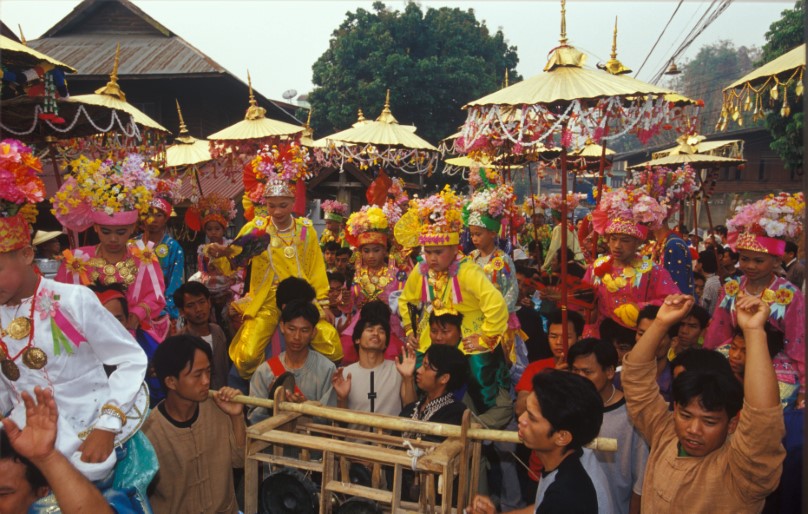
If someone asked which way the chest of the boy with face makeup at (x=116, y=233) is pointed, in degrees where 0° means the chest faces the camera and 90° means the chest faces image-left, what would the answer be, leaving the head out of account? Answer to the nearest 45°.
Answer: approximately 0°

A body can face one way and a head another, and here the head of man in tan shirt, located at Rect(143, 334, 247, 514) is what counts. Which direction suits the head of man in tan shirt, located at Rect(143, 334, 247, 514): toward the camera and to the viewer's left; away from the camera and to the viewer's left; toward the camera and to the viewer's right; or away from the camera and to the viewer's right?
toward the camera and to the viewer's right

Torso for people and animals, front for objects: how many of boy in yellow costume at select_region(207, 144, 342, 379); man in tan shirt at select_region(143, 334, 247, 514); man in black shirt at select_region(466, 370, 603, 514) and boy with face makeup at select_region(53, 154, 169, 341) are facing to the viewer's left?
1

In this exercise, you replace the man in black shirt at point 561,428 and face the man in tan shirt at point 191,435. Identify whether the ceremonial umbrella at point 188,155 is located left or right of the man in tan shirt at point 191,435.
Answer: right

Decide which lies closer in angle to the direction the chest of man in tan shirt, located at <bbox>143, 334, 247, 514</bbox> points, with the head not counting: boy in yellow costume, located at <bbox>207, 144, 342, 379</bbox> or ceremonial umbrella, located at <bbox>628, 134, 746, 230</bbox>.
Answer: the ceremonial umbrella

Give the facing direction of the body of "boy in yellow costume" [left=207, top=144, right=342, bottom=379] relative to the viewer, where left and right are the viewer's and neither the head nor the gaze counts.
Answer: facing the viewer

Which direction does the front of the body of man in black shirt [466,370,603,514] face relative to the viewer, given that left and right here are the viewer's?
facing to the left of the viewer

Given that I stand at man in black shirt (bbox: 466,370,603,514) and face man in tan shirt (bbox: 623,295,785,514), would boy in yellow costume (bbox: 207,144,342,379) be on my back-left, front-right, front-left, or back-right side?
back-left

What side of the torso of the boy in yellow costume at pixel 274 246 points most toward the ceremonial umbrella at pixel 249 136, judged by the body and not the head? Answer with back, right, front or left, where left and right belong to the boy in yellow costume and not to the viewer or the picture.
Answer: back

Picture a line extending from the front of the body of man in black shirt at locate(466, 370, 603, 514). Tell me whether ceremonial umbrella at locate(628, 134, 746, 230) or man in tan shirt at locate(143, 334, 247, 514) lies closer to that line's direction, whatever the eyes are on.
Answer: the man in tan shirt

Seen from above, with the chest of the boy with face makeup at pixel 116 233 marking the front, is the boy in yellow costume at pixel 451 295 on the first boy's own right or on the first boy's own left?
on the first boy's own left

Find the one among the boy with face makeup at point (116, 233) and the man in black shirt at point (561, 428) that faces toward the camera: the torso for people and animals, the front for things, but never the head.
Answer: the boy with face makeup

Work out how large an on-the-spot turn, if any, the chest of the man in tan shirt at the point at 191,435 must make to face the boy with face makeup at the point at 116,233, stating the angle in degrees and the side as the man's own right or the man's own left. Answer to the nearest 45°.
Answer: approximately 135° to the man's own left

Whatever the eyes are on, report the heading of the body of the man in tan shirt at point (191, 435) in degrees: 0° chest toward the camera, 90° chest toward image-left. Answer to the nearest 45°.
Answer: approximately 315°
